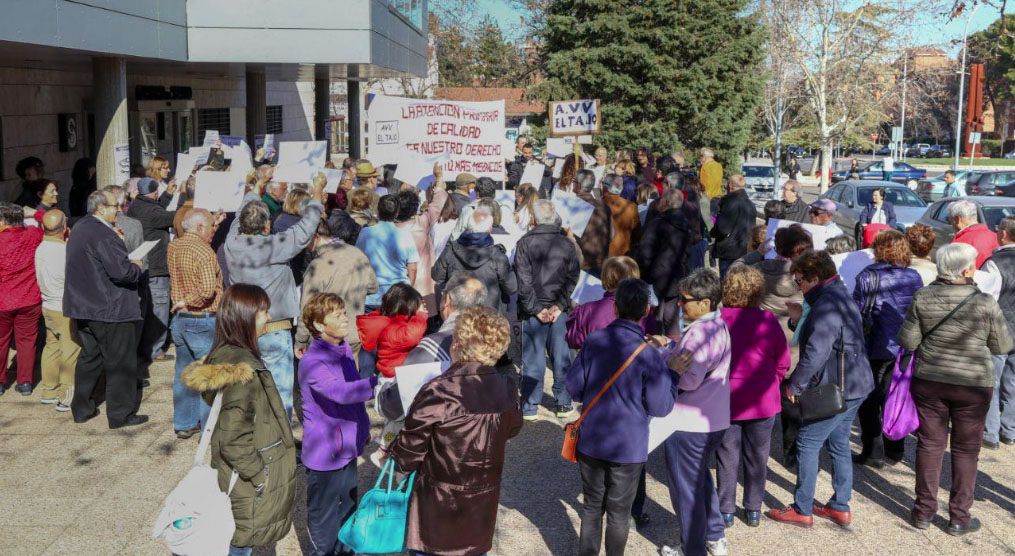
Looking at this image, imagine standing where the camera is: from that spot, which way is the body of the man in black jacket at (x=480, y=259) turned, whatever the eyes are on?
away from the camera

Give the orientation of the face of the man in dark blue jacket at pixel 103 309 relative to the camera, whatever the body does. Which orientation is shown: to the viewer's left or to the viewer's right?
to the viewer's right

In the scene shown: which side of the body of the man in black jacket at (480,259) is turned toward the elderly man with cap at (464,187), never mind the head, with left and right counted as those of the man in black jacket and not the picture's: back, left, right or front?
front

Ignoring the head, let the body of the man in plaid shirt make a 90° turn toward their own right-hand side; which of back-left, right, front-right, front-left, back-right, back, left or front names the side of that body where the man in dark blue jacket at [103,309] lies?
back

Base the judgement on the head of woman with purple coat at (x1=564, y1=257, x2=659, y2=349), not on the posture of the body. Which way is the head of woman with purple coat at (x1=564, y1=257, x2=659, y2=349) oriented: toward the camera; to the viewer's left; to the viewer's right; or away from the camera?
away from the camera

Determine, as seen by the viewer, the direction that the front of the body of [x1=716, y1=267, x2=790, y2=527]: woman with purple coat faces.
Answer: away from the camera

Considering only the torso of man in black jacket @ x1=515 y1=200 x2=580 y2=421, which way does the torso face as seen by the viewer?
away from the camera

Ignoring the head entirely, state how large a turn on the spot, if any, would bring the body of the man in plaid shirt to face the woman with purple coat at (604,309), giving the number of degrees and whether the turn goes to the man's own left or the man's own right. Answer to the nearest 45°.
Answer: approximately 90° to the man's own right
